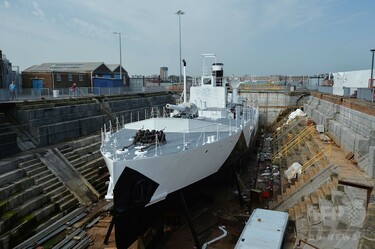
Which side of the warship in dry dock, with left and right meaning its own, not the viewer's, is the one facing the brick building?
right

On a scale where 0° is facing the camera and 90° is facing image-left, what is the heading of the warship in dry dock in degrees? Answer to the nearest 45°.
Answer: approximately 45°

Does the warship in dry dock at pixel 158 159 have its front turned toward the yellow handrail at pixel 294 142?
no
